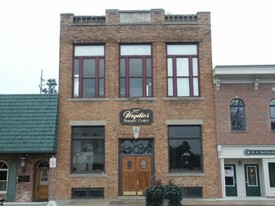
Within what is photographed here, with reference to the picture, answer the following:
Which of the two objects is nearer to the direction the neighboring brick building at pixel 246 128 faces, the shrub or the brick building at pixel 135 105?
the shrub

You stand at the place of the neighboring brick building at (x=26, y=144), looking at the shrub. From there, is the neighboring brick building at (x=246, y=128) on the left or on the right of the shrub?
left

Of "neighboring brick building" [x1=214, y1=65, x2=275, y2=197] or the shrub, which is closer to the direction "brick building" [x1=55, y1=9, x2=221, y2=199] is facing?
the shrub

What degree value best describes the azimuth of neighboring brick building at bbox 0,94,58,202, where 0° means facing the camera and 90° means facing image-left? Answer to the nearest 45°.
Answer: approximately 0°

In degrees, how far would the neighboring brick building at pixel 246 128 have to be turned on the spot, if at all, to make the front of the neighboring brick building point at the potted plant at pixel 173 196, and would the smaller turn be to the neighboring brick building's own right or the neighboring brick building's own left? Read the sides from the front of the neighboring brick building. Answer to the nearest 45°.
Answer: approximately 45° to the neighboring brick building's own right

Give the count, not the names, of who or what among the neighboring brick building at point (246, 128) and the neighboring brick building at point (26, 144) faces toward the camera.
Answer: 2

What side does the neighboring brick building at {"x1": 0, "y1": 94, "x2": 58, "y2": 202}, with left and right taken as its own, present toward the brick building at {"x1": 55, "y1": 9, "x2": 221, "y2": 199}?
left

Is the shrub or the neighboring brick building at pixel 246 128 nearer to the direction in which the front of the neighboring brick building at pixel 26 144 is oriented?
the shrub

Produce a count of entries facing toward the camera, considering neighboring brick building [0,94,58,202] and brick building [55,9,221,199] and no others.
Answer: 2

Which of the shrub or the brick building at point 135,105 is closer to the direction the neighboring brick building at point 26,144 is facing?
the shrub

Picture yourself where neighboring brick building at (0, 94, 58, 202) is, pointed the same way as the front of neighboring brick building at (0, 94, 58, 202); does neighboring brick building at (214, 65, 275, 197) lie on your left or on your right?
on your left

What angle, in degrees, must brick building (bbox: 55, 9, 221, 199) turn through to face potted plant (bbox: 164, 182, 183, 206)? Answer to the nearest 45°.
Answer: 0° — it already faces it
